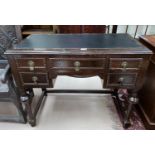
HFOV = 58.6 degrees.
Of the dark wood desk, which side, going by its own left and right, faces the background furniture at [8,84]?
right

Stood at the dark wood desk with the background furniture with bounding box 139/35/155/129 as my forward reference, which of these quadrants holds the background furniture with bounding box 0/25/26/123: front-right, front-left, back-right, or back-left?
back-left

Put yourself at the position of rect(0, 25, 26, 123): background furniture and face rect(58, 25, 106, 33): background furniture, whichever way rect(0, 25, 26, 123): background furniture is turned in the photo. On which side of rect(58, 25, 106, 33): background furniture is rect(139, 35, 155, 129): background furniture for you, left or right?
right

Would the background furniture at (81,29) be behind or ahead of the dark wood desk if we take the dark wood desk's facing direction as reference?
behind

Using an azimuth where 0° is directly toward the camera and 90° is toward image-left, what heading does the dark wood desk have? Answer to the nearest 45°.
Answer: approximately 0°

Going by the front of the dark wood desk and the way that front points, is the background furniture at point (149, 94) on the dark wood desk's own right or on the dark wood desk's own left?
on the dark wood desk's own left
